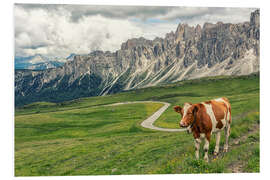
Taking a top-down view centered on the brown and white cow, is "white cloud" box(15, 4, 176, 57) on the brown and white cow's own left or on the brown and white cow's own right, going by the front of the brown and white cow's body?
on the brown and white cow's own right

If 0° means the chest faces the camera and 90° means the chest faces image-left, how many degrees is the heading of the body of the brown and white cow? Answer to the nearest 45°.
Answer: approximately 45°
